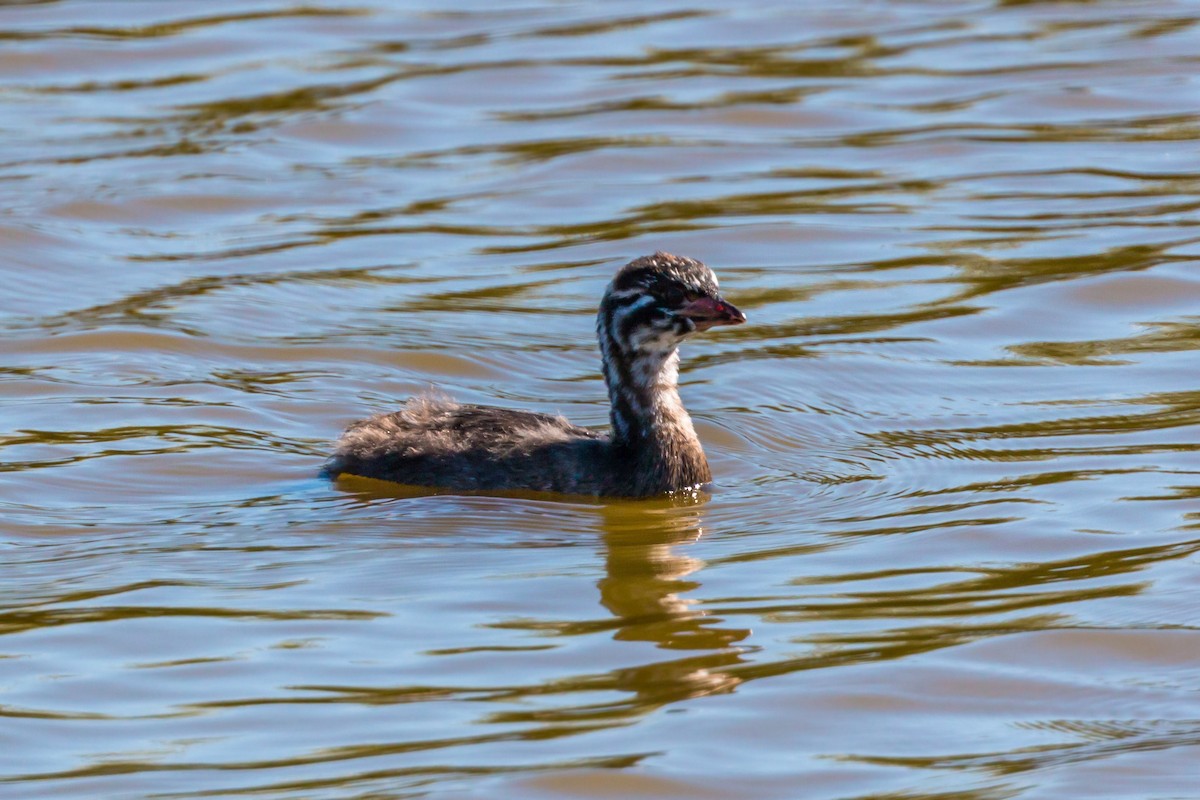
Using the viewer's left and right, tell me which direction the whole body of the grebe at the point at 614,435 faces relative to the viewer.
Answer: facing to the right of the viewer
